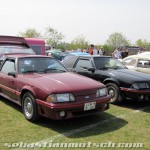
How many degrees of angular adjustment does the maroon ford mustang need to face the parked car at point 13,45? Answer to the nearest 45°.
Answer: approximately 135° to its left

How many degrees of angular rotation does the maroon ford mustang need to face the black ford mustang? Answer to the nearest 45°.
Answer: approximately 90° to its left

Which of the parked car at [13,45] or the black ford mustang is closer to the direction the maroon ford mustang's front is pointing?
the black ford mustang

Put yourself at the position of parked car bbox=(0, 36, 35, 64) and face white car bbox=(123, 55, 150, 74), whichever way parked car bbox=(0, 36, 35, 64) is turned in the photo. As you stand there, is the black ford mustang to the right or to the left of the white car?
right

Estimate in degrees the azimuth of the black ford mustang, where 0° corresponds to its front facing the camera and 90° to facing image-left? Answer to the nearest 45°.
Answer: approximately 315°

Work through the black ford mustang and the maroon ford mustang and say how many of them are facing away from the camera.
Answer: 0

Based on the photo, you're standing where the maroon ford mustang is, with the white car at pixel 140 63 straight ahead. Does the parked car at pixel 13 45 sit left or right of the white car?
left

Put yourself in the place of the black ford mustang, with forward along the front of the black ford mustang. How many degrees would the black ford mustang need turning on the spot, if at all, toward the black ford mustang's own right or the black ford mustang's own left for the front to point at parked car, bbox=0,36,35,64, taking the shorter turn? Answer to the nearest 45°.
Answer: approximately 180°

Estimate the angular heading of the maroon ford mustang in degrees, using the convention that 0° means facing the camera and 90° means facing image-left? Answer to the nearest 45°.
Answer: approximately 315°
